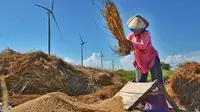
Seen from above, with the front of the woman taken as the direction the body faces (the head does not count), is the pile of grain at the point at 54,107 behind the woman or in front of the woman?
in front

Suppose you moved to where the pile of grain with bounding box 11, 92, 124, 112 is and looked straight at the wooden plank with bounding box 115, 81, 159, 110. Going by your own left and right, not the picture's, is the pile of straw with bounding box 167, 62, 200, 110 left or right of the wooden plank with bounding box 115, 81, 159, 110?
left

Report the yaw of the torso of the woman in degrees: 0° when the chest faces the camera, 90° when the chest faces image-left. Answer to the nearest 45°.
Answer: approximately 45°
